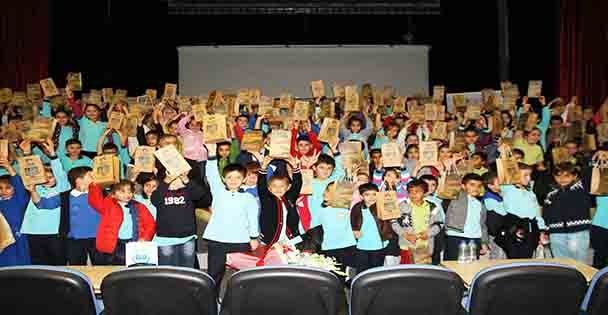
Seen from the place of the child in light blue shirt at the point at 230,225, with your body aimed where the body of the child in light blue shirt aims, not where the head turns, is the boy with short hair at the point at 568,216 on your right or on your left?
on your left

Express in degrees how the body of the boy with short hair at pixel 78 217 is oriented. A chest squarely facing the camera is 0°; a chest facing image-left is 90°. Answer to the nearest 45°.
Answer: approximately 315°

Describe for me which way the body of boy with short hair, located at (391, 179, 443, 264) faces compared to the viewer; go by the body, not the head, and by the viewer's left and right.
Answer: facing the viewer

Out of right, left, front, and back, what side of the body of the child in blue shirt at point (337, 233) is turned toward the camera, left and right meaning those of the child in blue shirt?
front

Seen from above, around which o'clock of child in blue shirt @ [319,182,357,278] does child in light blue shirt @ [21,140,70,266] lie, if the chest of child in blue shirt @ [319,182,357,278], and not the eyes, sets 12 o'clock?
child in light blue shirt @ [21,140,70,266] is roughly at 3 o'clock from child in blue shirt @ [319,182,357,278].

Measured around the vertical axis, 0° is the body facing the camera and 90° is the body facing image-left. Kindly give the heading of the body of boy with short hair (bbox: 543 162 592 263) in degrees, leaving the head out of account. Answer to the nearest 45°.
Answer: approximately 0°

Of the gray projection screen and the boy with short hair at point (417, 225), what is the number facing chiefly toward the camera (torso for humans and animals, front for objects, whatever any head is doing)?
2

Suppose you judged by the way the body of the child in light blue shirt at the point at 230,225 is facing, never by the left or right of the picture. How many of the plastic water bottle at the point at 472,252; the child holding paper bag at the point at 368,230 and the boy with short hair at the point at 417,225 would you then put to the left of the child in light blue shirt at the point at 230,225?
3
